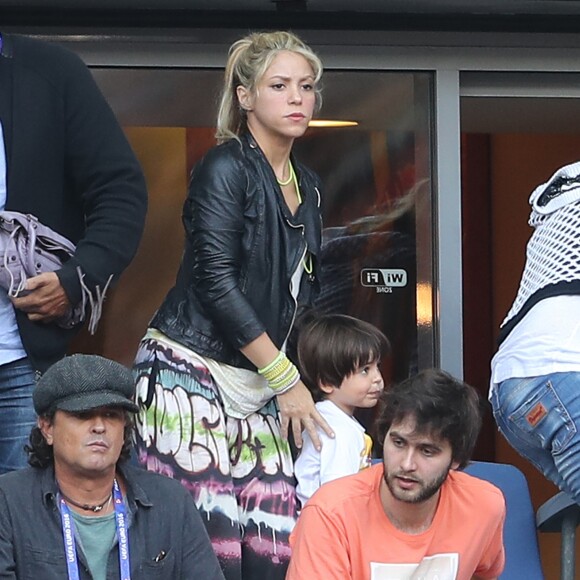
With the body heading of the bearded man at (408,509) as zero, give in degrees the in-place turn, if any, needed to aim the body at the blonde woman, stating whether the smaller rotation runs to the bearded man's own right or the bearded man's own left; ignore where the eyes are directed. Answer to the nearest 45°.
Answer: approximately 135° to the bearded man's own right

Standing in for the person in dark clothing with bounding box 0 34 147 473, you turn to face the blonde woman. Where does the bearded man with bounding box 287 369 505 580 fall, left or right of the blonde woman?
right

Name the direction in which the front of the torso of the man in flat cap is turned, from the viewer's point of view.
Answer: toward the camera

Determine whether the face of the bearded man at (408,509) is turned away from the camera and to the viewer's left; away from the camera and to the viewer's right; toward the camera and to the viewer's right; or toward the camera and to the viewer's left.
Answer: toward the camera and to the viewer's left

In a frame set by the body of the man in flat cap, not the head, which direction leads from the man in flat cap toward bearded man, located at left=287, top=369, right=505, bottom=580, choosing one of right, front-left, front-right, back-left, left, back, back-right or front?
left

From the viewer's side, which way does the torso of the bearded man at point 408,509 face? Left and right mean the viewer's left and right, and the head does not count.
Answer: facing the viewer

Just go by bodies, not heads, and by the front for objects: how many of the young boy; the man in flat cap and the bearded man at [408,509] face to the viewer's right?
1

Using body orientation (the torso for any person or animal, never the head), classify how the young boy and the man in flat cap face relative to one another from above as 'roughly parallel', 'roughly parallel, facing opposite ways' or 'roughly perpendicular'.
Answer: roughly perpendicular

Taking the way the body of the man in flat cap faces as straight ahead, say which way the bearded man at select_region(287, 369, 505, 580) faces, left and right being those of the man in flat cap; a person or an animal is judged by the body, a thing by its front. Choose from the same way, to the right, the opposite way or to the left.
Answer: the same way

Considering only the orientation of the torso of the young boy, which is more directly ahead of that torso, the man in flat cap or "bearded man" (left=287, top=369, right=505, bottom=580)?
the bearded man

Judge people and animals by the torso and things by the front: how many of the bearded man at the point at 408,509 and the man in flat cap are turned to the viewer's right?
0

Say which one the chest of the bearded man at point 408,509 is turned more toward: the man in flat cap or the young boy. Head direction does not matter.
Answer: the man in flat cap

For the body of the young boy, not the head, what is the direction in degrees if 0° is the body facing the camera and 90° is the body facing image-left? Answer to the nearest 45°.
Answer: approximately 270°

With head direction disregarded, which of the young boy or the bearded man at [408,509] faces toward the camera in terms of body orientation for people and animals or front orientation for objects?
the bearded man

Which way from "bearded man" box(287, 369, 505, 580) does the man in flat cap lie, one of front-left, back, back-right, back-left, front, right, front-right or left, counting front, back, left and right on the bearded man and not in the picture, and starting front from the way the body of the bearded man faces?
right
